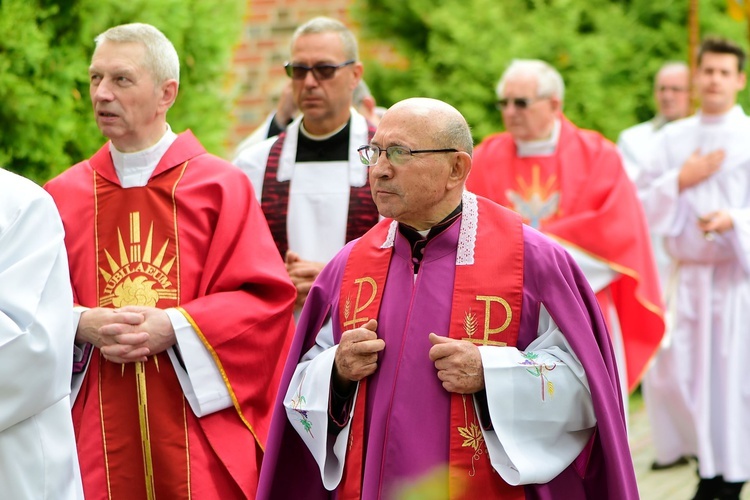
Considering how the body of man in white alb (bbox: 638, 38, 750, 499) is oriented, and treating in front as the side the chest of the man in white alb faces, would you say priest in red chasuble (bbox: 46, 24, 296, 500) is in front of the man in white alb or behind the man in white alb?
in front

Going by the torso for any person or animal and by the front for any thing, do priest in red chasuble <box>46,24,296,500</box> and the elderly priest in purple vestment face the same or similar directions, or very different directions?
same or similar directions

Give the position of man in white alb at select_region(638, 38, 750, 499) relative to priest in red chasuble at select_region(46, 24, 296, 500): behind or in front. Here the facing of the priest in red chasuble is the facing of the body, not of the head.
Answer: behind

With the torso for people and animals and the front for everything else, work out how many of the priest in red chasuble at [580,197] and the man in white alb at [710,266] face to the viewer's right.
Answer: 0

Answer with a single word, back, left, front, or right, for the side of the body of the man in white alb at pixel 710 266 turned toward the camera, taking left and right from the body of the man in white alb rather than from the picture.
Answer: front

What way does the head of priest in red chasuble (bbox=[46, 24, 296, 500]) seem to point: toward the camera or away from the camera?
toward the camera

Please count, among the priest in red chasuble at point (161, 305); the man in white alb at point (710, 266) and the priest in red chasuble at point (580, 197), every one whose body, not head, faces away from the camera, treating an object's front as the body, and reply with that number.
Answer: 0

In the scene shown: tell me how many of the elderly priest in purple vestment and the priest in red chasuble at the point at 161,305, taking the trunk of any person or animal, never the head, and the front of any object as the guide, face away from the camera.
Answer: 0

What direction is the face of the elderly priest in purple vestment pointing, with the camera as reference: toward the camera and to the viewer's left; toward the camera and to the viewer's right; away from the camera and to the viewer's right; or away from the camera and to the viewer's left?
toward the camera and to the viewer's left

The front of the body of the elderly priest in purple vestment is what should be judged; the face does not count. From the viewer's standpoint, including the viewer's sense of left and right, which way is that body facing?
facing the viewer and to the left of the viewer

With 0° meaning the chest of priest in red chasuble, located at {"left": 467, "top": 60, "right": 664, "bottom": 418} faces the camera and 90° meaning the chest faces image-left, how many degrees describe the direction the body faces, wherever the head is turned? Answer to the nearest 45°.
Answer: approximately 45°
